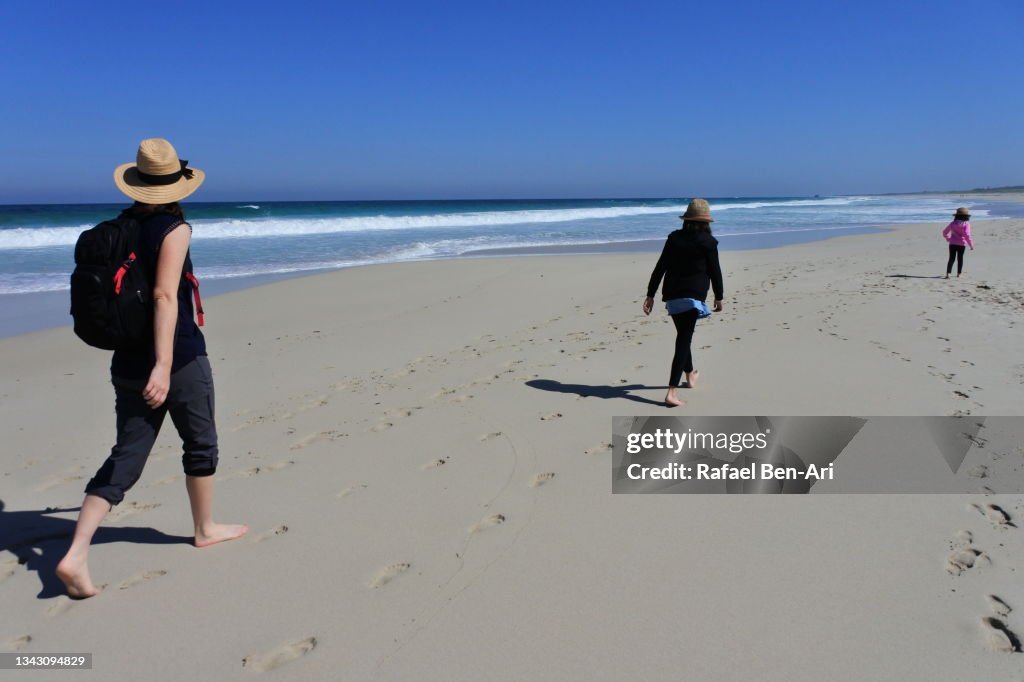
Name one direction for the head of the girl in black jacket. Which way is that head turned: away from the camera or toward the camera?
away from the camera

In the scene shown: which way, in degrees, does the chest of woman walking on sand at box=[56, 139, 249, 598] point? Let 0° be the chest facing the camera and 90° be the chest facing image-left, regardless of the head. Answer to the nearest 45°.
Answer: approximately 225°
